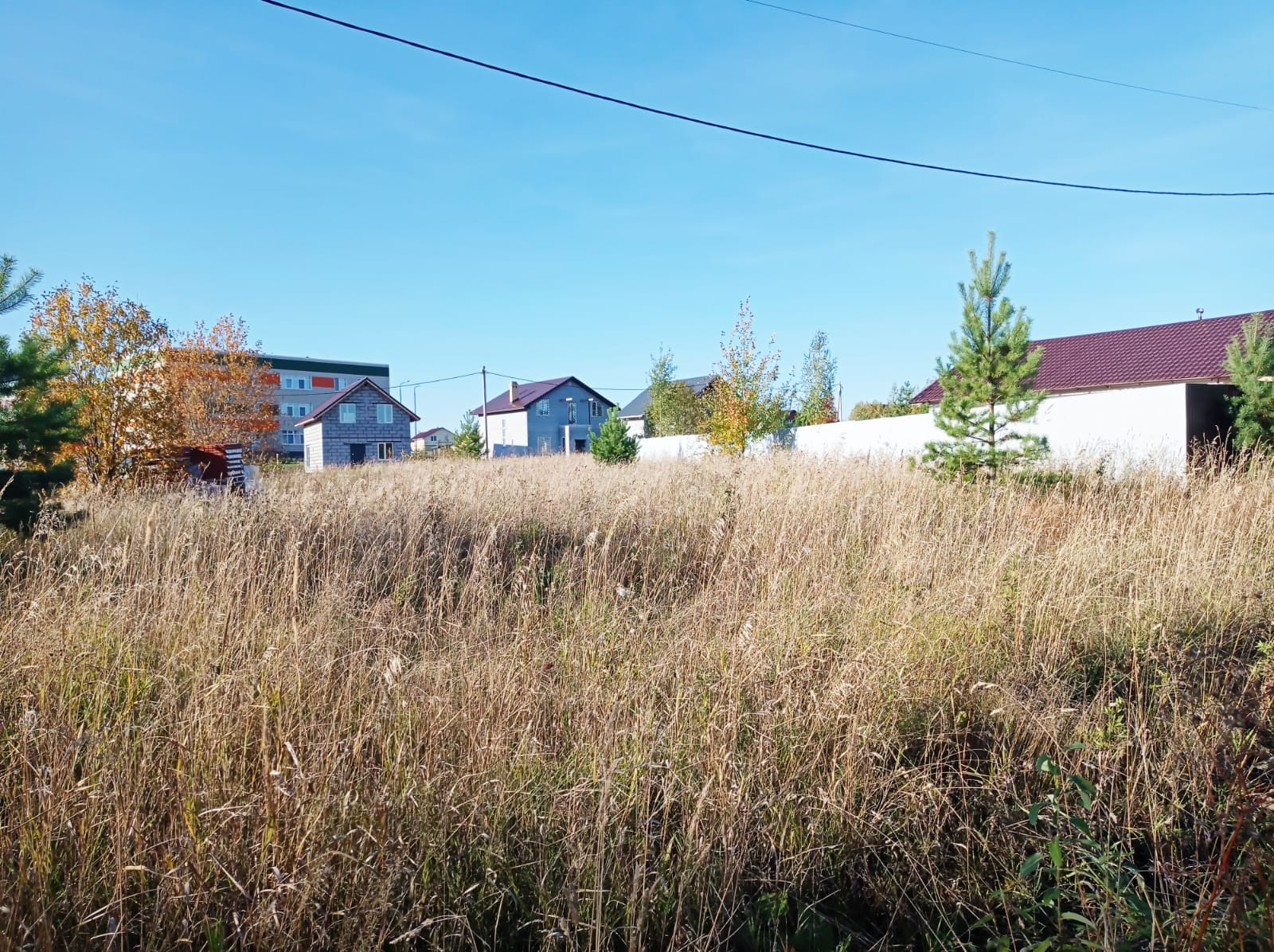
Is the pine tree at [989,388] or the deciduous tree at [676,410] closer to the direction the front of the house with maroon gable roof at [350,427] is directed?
the pine tree

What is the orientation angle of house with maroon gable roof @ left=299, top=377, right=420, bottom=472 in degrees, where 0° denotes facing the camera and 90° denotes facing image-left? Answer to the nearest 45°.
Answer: approximately 0°

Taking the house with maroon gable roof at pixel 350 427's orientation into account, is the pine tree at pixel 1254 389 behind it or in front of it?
in front

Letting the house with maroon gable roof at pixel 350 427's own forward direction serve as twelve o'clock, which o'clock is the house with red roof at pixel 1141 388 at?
The house with red roof is roughly at 11 o'clock from the house with maroon gable roof.

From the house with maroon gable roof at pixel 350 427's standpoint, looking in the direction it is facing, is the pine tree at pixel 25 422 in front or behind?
in front
